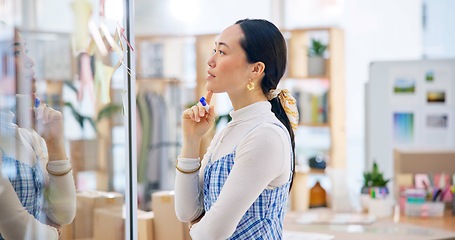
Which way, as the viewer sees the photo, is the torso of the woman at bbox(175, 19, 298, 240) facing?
to the viewer's left

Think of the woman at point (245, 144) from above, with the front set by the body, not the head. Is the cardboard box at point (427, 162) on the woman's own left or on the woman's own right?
on the woman's own right

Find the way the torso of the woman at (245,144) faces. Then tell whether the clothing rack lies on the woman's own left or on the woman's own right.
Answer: on the woman's own right

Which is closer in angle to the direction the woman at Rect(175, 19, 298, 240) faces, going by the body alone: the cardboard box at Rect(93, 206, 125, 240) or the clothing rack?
the cardboard box

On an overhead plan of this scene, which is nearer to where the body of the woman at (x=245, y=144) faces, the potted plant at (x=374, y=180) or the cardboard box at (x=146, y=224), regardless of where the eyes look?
the cardboard box

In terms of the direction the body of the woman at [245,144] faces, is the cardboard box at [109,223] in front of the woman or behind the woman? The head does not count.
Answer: in front

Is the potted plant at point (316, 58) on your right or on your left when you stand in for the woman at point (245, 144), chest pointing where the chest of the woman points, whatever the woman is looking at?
on your right

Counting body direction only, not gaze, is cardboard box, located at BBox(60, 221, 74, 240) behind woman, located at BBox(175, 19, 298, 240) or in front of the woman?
in front

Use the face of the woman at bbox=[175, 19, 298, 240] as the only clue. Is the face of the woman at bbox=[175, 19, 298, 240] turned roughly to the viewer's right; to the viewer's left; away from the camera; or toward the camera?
to the viewer's left
